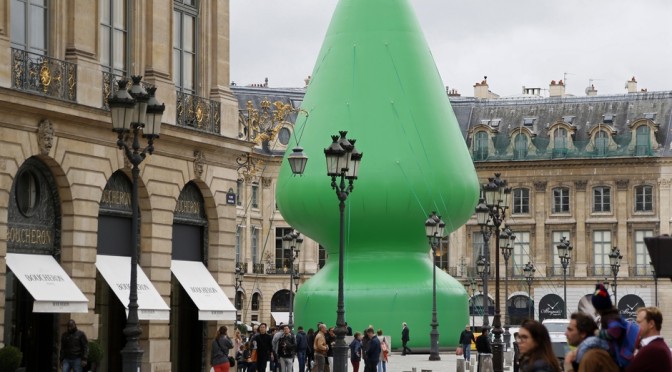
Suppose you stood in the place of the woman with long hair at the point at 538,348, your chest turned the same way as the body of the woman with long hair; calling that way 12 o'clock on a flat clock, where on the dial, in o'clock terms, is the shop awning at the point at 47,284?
The shop awning is roughly at 2 o'clock from the woman with long hair.

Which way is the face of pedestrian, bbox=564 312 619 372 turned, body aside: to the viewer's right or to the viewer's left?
to the viewer's left

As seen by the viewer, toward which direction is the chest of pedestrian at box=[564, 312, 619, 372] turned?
to the viewer's left

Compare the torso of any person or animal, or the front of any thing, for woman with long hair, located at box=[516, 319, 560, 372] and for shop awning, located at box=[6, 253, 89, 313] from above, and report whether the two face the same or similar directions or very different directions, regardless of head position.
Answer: very different directions

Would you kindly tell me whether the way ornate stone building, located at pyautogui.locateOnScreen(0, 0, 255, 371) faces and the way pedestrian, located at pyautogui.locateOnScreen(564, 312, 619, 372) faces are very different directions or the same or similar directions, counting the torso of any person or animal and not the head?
very different directions

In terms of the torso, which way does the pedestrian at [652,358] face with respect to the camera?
to the viewer's left

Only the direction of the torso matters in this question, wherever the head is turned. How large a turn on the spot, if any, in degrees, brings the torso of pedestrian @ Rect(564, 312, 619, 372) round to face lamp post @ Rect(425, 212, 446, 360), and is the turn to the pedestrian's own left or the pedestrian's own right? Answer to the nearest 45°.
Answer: approximately 90° to the pedestrian's own right

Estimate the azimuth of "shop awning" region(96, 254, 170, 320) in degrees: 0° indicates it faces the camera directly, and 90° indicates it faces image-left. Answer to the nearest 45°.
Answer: approximately 315°

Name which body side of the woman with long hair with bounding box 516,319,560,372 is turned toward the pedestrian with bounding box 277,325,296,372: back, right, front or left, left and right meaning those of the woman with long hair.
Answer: right

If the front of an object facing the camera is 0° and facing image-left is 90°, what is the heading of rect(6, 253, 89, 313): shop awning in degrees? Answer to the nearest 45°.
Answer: approximately 315°

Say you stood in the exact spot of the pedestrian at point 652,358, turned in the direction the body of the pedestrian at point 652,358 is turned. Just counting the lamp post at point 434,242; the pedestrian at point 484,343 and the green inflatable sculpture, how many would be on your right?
3
